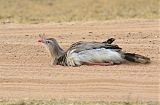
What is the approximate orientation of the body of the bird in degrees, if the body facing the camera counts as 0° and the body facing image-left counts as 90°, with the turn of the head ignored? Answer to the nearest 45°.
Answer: approximately 90°
